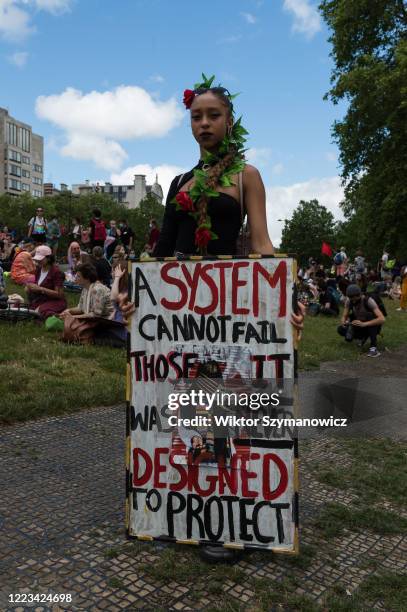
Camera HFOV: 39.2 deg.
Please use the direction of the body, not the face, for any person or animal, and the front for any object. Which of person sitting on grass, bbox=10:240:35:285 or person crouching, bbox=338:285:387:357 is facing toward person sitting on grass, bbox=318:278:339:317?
person sitting on grass, bbox=10:240:35:285

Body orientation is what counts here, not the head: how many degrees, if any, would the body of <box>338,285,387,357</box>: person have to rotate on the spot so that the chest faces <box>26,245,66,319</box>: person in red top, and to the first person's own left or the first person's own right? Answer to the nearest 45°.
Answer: approximately 45° to the first person's own right

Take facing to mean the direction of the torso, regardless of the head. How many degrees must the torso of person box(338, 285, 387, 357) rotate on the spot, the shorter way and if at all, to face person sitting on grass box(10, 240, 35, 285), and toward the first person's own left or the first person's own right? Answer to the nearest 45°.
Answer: approximately 45° to the first person's own right

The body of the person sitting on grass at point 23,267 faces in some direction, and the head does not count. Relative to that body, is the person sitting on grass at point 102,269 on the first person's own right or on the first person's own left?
on the first person's own right

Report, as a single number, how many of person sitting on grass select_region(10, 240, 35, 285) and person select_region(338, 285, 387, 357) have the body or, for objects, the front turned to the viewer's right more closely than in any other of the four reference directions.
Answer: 1

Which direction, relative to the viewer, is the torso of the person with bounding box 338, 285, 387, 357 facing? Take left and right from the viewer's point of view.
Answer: facing the viewer and to the left of the viewer

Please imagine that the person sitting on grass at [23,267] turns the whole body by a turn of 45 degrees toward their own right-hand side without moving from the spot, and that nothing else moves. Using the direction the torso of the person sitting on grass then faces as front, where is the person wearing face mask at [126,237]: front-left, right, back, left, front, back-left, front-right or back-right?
left

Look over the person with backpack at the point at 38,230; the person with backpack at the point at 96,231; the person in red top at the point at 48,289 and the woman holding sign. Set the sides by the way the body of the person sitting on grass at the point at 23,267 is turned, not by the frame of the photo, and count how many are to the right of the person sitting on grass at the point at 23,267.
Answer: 2

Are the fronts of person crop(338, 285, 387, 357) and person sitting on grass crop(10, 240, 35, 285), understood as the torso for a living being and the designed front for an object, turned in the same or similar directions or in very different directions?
very different directions

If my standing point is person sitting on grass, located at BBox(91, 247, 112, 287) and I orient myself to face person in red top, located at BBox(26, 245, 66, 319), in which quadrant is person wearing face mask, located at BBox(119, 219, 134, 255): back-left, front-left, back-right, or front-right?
back-right

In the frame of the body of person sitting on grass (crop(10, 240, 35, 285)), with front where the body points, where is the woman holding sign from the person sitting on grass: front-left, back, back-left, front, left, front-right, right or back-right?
right

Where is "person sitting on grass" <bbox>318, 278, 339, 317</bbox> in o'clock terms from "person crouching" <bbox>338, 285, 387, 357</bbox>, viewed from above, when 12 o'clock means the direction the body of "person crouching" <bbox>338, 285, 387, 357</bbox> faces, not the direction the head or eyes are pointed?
"person sitting on grass" <bbox>318, 278, 339, 317</bbox> is roughly at 4 o'clock from "person crouching" <bbox>338, 285, 387, 357</bbox>.

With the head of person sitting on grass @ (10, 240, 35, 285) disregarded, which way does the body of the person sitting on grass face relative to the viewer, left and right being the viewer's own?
facing to the right of the viewer
